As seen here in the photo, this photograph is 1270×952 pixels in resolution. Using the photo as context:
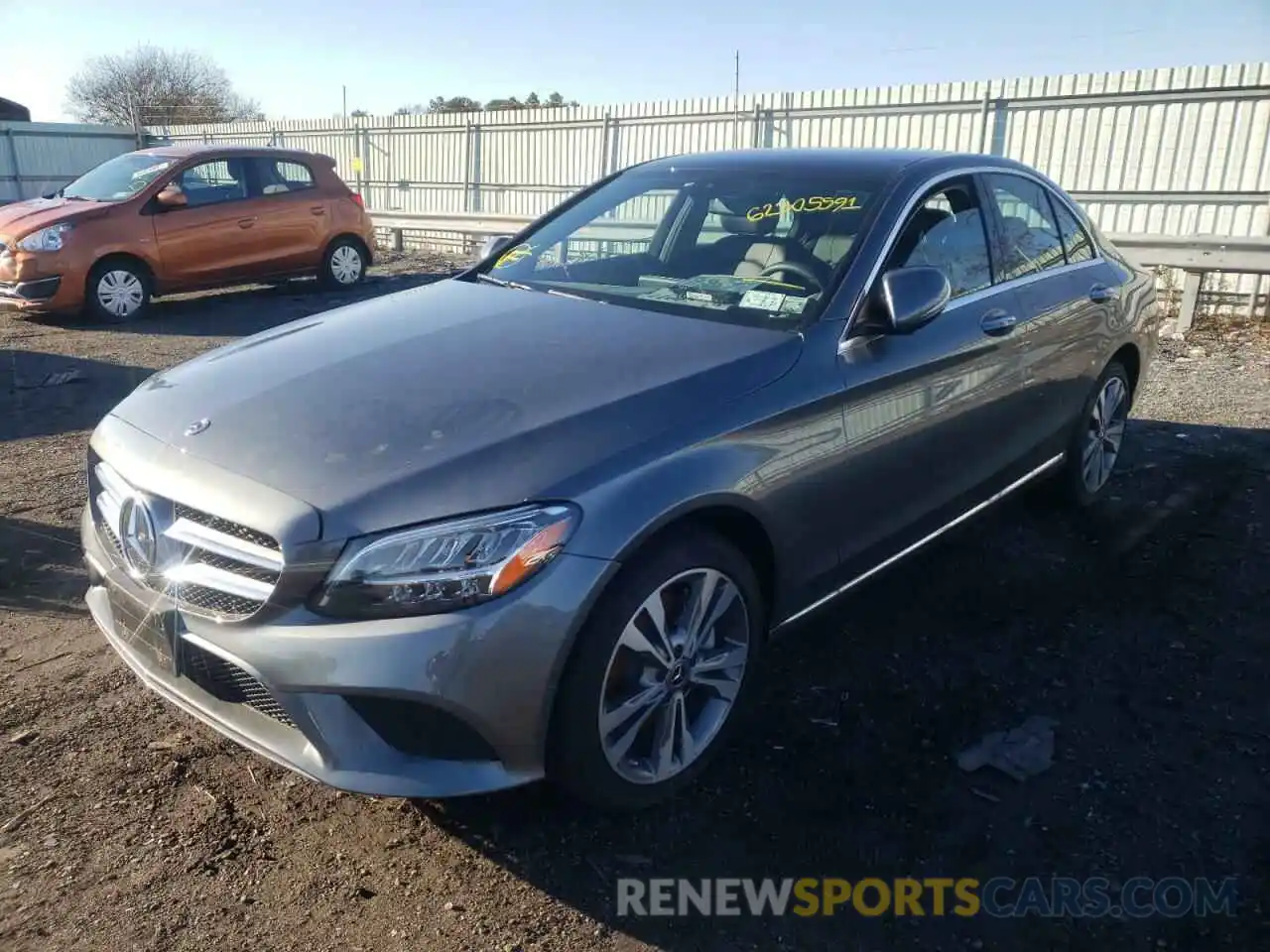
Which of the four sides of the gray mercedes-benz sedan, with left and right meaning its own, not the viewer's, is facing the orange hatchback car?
right

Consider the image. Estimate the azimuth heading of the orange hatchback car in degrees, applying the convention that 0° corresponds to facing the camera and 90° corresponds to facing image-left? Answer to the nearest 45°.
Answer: approximately 45°

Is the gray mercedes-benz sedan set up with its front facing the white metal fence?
no

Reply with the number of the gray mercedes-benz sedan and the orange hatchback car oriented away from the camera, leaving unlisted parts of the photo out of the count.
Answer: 0

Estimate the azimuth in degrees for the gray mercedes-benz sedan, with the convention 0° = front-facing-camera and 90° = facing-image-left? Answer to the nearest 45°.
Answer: approximately 45°

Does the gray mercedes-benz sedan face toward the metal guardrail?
no

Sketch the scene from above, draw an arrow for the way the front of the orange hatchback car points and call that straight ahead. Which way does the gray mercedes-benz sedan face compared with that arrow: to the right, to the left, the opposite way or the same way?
the same way
